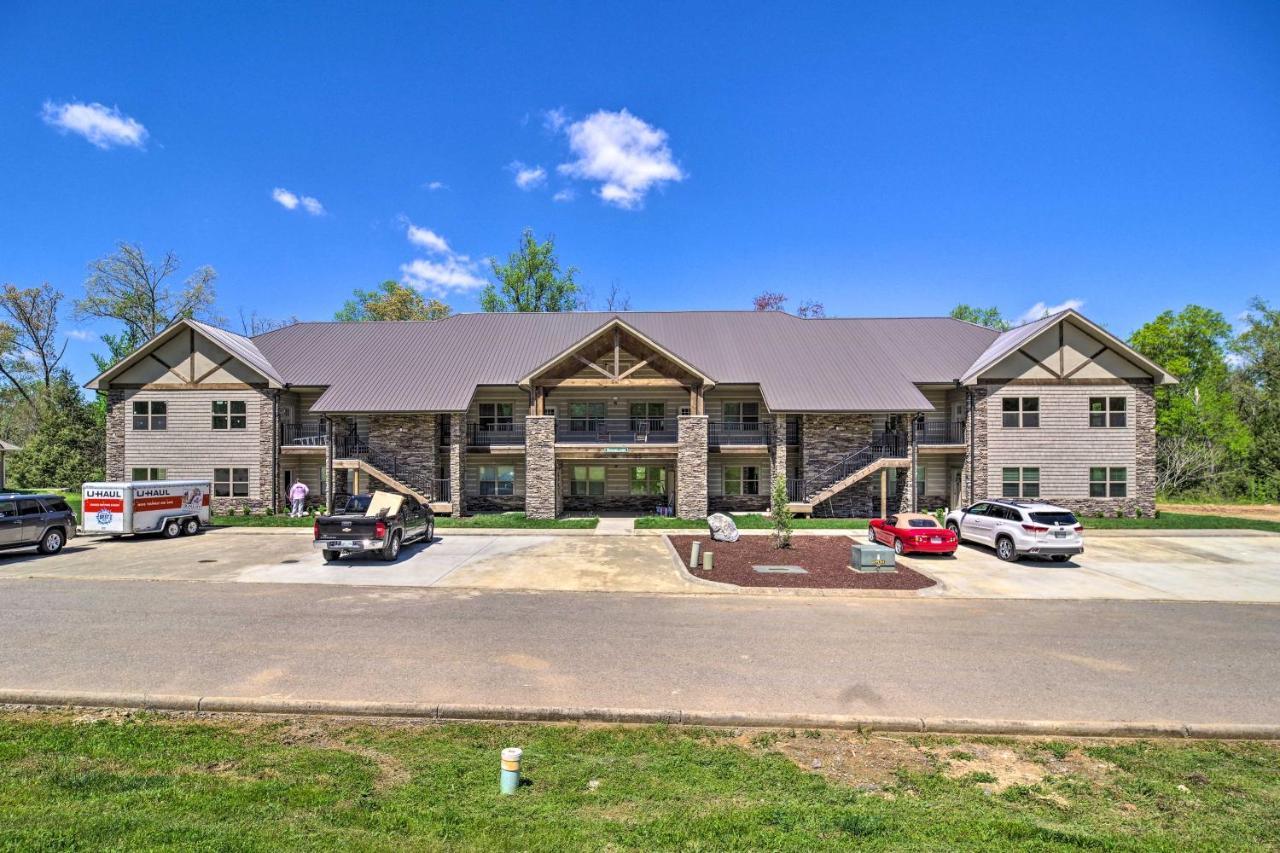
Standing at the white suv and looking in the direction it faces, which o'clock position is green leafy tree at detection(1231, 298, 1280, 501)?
The green leafy tree is roughly at 2 o'clock from the white suv.

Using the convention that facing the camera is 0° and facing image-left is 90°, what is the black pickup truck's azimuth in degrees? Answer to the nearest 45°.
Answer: approximately 225°

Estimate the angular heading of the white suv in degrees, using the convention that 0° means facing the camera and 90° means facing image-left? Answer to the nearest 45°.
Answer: approximately 135°

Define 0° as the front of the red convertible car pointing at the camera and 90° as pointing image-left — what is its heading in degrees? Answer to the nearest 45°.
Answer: approximately 135°

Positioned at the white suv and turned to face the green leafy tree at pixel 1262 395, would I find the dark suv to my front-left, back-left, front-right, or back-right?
back-left

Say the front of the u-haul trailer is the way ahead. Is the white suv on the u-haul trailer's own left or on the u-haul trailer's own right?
on the u-haul trailer's own left

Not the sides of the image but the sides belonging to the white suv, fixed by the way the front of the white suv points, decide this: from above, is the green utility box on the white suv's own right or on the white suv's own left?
on the white suv's own left

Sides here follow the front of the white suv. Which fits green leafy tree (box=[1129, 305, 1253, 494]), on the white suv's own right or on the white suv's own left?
on the white suv's own right
